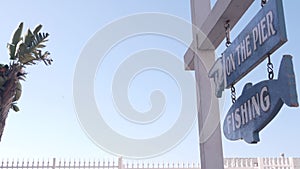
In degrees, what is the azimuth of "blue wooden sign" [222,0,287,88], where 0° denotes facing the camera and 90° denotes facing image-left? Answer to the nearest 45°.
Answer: approximately 45°

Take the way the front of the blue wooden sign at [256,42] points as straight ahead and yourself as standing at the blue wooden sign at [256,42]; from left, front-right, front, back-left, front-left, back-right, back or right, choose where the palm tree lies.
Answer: right

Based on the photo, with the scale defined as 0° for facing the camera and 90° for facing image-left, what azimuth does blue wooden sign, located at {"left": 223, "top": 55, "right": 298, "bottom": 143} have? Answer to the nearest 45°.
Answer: approximately 45°

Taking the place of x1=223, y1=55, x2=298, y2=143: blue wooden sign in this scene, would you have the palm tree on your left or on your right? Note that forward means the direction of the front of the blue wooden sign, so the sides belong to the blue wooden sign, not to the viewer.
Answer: on your right
